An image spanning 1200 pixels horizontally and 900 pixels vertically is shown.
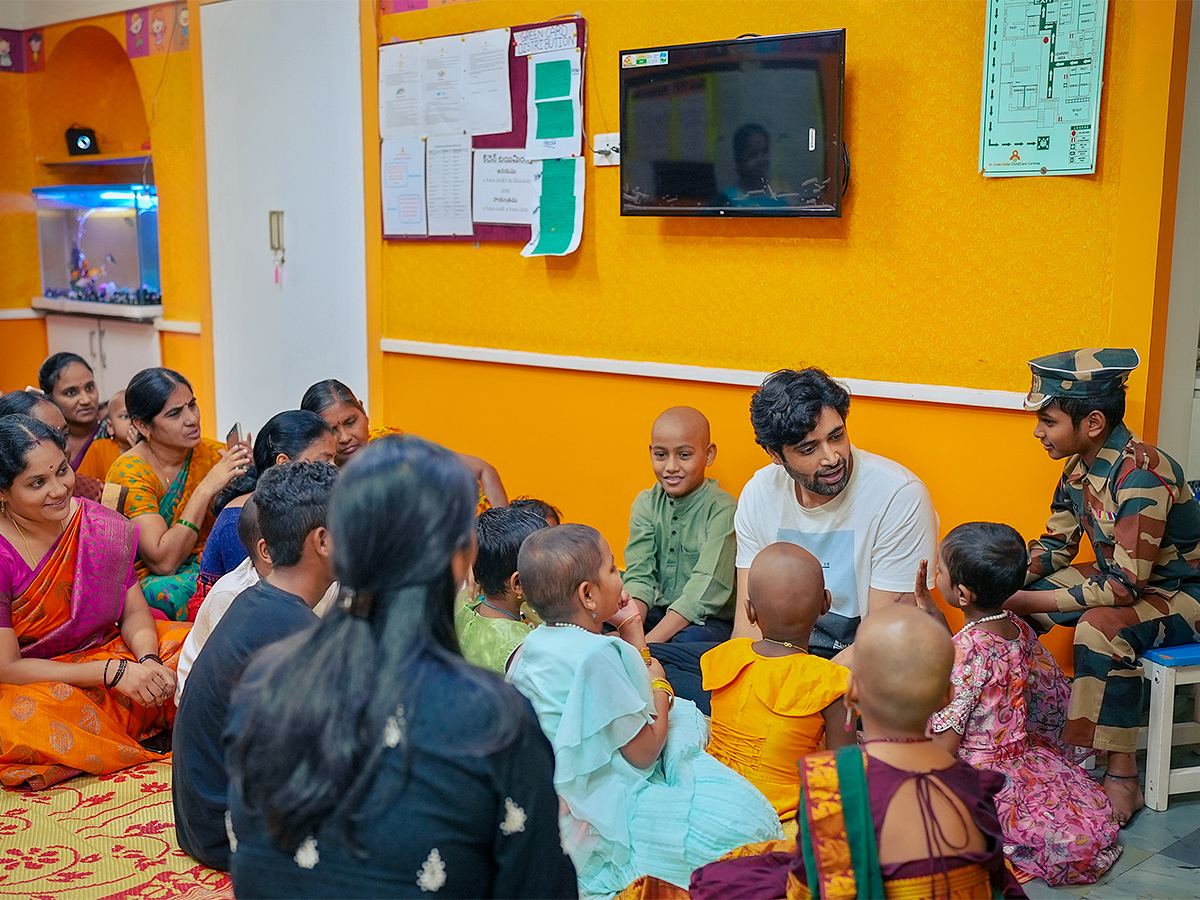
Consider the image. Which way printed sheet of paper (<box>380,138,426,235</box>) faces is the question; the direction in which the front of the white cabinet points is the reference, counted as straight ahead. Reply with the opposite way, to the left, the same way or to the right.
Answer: the same way

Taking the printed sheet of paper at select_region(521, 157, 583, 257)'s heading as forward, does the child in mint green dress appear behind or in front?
in front

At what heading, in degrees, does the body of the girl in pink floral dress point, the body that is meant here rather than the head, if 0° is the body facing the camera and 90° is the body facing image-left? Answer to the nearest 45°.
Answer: approximately 135°

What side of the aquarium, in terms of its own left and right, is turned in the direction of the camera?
front

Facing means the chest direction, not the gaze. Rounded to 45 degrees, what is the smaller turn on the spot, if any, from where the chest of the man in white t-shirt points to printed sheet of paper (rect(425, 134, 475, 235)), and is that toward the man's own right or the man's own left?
approximately 135° to the man's own right

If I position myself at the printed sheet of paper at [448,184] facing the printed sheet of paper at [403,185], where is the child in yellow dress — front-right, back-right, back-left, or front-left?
back-left

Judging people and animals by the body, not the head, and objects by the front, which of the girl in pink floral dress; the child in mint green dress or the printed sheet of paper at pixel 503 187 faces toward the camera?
the printed sheet of paper

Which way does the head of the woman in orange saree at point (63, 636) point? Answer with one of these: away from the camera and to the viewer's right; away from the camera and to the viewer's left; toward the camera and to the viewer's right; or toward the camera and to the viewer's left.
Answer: toward the camera and to the viewer's right

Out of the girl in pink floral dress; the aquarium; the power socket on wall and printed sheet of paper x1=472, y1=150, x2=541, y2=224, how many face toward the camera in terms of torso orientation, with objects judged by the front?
3

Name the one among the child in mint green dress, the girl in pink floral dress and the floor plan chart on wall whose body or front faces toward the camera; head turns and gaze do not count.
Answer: the floor plan chart on wall

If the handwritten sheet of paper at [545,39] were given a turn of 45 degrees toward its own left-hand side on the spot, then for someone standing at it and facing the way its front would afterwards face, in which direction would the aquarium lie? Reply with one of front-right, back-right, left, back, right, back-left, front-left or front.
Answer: back

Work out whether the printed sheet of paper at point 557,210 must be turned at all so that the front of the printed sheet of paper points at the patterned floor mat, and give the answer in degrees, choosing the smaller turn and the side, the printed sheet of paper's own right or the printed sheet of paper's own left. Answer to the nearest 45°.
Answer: approximately 45° to the printed sheet of paper's own right

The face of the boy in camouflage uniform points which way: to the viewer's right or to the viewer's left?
to the viewer's left

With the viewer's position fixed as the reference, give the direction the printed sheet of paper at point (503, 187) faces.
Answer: facing the viewer

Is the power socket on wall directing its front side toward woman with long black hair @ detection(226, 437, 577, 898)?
yes

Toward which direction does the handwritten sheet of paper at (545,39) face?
toward the camera

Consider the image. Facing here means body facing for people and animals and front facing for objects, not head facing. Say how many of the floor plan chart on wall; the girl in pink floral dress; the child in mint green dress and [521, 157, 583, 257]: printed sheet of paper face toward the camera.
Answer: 2
